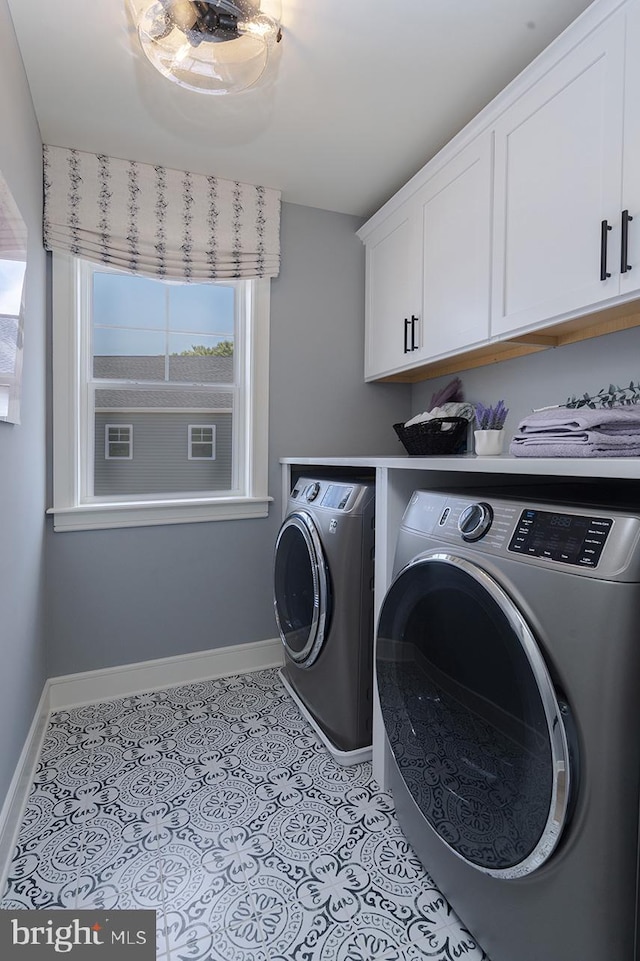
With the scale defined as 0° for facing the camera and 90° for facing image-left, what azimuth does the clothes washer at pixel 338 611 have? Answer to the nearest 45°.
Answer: approximately 45°

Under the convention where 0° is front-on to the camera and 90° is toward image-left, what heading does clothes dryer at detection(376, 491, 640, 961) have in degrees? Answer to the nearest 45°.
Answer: approximately 45°

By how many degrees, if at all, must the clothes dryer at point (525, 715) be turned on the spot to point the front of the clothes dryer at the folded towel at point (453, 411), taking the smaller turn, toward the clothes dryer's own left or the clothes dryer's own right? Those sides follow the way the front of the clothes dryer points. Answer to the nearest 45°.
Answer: approximately 135° to the clothes dryer's own right

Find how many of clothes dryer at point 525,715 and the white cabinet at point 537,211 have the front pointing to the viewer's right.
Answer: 0

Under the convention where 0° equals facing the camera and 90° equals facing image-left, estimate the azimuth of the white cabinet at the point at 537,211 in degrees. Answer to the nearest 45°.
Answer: approximately 45°

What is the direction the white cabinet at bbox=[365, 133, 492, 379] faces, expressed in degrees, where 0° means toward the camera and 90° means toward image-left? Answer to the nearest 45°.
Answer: approximately 45°

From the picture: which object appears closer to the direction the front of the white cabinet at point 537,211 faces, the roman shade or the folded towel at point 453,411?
the roman shade

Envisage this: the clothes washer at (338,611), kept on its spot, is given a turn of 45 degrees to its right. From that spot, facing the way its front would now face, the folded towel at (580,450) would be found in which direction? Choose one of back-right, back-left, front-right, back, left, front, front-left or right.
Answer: back-left

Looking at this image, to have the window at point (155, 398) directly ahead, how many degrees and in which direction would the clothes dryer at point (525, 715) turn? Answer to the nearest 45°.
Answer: approximately 90° to its right

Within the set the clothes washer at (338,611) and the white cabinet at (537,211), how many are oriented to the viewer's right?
0
